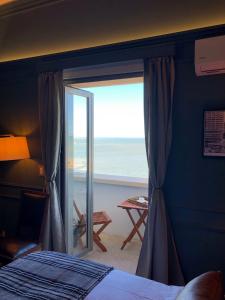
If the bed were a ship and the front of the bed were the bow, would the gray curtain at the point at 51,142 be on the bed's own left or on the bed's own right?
on the bed's own right

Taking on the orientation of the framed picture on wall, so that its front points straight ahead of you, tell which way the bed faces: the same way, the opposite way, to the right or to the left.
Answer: to the right

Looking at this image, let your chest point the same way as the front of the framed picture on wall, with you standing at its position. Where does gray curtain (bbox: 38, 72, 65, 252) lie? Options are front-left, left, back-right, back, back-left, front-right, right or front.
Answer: right

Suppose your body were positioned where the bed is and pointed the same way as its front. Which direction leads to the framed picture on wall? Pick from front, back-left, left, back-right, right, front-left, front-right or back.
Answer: back-right

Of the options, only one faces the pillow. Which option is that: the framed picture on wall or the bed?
the framed picture on wall

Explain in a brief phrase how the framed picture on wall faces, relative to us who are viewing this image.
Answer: facing the viewer

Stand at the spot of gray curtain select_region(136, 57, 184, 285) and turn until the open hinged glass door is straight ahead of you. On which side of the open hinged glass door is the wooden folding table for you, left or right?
right

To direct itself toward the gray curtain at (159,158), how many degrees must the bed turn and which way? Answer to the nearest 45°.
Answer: approximately 135° to its right

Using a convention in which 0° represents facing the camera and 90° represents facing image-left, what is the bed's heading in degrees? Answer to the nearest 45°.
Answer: approximately 90°

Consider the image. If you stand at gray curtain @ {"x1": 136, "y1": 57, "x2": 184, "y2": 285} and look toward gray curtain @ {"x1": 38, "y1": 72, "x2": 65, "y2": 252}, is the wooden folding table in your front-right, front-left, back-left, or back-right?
front-right

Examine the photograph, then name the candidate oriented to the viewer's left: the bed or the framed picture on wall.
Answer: the bed
